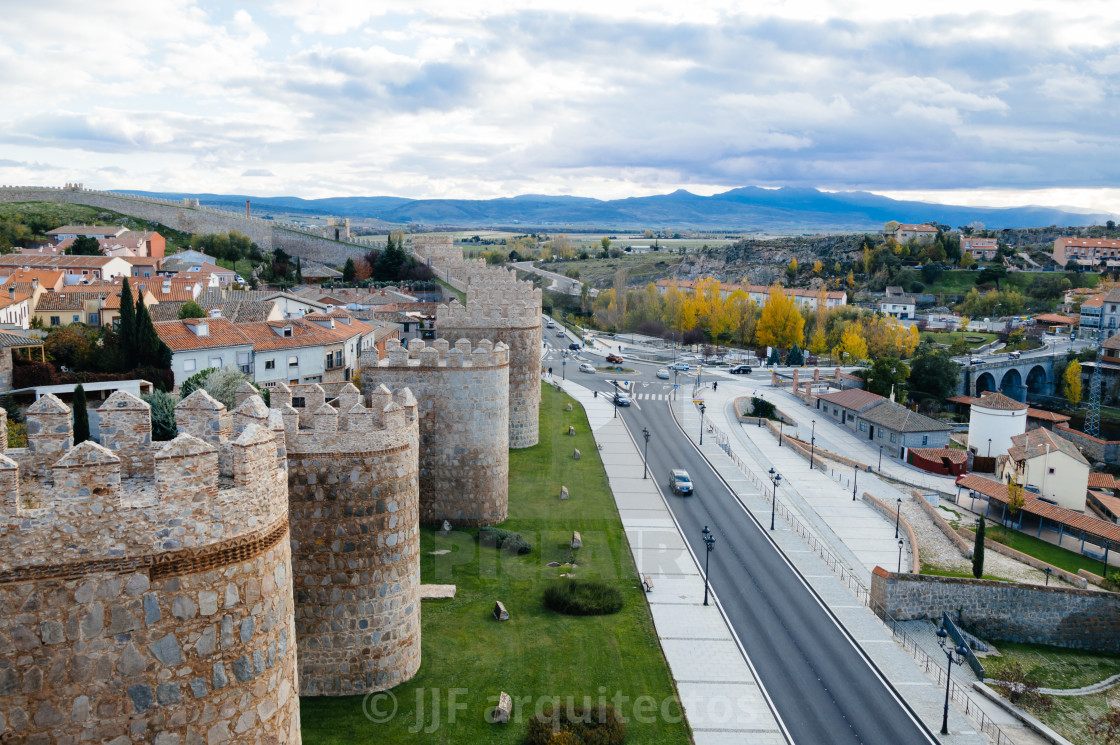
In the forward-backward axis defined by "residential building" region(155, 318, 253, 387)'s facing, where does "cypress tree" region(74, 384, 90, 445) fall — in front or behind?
in front

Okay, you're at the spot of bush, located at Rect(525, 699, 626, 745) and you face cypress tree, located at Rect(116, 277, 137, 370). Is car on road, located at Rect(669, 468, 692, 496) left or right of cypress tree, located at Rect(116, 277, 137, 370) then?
right

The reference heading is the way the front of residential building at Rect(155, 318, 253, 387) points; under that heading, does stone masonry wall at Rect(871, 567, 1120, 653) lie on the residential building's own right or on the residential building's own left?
on the residential building's own left

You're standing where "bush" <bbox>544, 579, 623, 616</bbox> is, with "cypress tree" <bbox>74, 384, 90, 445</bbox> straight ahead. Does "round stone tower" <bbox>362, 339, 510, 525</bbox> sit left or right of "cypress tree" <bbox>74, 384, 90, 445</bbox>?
right

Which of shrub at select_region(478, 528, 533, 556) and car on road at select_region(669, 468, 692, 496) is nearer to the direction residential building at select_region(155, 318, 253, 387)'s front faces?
the shrub

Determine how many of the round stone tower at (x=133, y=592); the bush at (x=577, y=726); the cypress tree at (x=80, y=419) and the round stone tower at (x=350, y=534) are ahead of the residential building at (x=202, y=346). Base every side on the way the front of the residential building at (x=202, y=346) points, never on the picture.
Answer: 4

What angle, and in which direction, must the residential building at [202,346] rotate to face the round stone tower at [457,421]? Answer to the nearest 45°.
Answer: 0° — it already faces it

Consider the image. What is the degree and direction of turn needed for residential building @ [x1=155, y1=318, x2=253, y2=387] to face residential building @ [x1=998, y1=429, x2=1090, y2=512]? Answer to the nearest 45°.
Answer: approximately 90° to its left

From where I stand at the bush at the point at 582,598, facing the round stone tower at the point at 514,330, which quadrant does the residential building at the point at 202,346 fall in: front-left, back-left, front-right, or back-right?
front-left

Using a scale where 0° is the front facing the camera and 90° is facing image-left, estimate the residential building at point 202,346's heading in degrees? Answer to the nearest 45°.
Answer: approximately 0°

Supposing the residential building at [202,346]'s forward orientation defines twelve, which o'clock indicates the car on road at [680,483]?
The car on road is roughly at 10 o'clock from the residential building.

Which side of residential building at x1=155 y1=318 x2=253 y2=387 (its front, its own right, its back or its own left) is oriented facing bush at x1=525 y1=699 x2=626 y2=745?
front

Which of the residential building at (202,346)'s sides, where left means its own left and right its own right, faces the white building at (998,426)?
left
